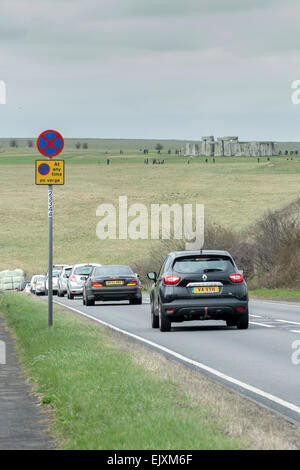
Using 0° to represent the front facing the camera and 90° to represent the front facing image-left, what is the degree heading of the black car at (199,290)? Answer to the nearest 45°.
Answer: approximately 180°

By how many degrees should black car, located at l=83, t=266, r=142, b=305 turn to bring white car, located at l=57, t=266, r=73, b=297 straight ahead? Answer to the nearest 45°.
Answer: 0° — it already faces it

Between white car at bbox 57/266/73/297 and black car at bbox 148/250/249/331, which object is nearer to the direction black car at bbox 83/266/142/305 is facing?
the white car

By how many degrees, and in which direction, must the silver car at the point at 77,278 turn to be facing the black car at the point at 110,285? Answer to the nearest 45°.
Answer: approximately 180°

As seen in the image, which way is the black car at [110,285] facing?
away from the camera

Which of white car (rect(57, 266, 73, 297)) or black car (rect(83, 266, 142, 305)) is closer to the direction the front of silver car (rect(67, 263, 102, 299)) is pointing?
the white car

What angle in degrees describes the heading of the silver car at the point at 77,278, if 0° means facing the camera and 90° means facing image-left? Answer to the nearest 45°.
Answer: approximately 180°

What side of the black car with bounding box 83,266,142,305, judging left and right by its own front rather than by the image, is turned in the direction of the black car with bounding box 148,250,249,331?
back

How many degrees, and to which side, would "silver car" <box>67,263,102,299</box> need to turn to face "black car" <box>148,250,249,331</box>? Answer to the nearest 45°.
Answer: approximately 180°

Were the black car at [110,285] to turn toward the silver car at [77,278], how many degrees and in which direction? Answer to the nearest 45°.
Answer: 0° — it already faces it

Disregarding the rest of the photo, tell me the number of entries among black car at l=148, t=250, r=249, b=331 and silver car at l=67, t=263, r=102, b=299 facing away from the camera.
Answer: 2
